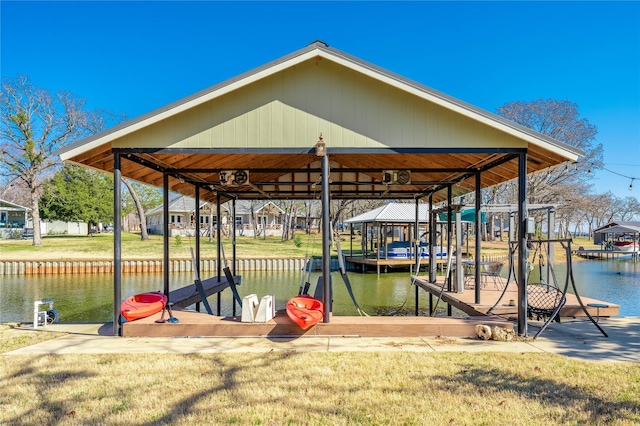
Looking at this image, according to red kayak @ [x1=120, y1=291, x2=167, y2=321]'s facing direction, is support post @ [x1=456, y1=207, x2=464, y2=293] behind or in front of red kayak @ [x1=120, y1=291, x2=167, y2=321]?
behind

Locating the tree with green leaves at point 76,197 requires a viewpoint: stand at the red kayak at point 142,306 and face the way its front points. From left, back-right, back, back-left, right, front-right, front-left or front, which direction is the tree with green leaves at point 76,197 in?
back-right

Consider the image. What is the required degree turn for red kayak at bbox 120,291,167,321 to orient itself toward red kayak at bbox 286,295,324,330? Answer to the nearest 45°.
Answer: approximately 90° to its left

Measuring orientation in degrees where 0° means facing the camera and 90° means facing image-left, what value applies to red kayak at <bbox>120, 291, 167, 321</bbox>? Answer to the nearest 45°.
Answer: approximately 45°

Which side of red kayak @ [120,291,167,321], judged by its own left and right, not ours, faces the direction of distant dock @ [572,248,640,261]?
back

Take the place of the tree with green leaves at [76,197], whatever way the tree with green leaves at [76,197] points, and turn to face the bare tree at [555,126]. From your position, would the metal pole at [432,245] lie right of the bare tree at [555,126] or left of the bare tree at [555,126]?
right

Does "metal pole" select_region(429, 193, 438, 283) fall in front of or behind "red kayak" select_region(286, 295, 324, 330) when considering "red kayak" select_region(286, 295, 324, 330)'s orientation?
behind
